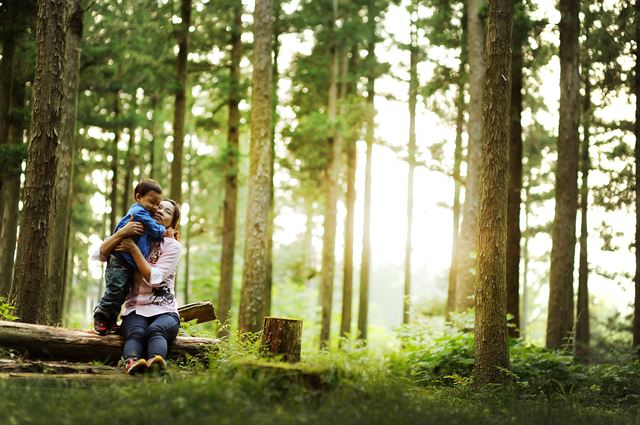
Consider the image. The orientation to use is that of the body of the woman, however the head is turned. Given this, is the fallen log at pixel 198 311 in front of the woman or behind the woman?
behind

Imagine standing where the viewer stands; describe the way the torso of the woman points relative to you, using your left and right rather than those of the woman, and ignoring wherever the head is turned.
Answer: facing the viewer and to the left of the viewer

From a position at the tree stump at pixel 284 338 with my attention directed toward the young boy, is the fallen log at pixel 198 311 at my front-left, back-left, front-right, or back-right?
front-right

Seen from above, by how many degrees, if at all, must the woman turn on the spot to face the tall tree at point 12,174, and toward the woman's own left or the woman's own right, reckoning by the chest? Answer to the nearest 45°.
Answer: approximately 135° to the woman's own right

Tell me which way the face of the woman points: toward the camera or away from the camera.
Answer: toward the camera

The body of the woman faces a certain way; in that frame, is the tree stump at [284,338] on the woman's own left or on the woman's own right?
on the woman's own left

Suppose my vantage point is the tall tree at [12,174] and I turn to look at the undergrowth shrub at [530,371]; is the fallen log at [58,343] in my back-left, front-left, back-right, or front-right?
front-right
